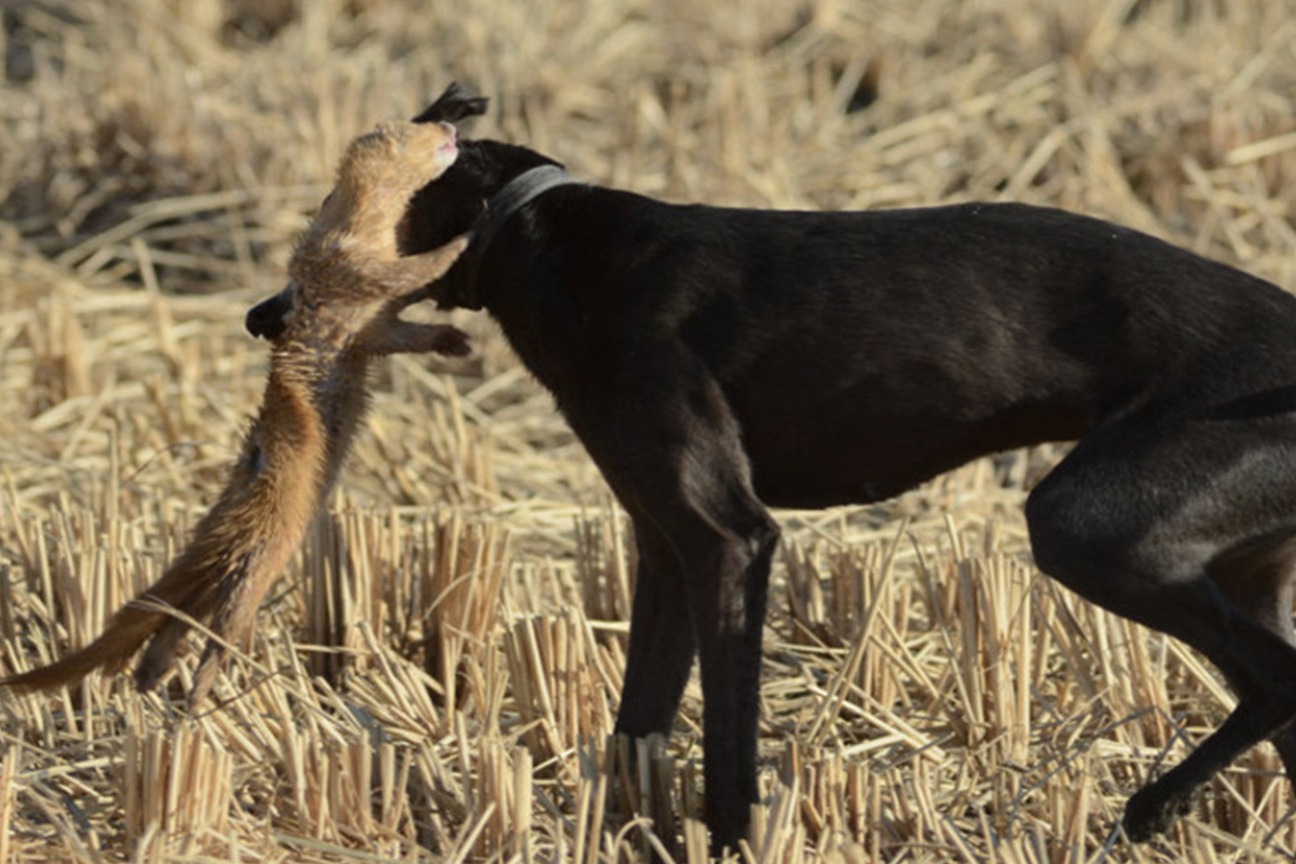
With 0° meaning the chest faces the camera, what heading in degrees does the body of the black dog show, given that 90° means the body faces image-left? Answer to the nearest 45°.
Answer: approximately 90°
